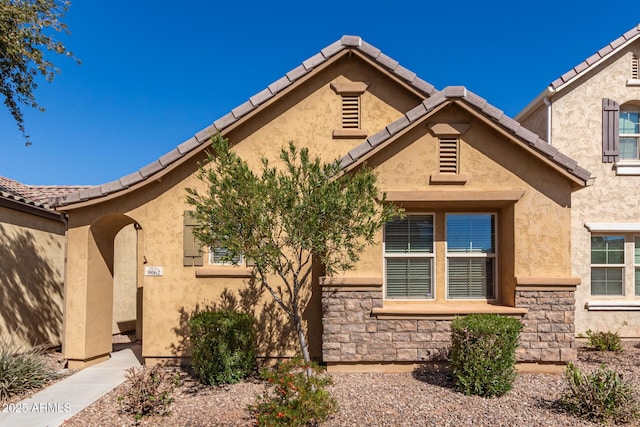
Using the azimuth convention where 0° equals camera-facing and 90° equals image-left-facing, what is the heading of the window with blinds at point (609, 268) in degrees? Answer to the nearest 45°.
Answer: approximately 0°

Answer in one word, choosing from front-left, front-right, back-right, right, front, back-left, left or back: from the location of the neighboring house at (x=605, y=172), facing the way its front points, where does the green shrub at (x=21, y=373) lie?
front-right

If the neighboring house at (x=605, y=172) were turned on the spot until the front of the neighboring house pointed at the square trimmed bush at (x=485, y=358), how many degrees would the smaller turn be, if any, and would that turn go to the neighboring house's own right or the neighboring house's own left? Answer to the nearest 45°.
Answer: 0° — it already faces it

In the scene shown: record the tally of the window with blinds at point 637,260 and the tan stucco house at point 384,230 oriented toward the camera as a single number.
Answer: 2

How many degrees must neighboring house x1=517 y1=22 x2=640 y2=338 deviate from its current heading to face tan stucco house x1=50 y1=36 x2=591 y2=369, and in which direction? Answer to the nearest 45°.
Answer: approximately 45° to its right

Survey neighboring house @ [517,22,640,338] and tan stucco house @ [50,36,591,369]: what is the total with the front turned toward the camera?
2

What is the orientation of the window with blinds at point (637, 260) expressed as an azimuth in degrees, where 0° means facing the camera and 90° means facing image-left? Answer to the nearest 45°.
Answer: approximately 0°
